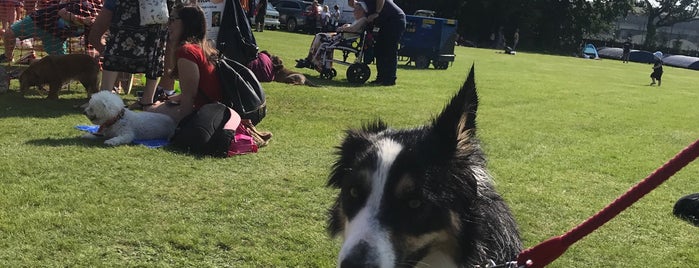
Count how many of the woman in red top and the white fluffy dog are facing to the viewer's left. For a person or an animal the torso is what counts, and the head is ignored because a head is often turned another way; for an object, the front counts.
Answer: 2

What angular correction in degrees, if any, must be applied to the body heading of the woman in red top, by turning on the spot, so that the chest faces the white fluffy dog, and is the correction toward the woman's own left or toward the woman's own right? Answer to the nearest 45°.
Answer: approximately 45° to the woman's own left

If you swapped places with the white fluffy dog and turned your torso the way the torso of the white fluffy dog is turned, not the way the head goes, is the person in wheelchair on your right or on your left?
on your right

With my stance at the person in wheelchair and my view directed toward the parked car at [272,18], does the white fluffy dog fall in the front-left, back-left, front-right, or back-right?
back-left

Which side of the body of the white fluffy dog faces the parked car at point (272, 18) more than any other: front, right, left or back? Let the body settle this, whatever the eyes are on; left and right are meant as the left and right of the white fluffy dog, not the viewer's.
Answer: right

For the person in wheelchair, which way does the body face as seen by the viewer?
to the viewer's left

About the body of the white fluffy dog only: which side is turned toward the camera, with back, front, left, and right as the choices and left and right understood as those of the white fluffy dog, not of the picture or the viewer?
left

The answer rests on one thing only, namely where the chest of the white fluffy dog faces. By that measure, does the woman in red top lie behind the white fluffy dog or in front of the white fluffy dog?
behind

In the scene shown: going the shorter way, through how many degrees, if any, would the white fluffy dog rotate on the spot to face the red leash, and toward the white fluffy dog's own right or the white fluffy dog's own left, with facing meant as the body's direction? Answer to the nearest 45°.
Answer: approximately 90° to the white fluffy dog's own left

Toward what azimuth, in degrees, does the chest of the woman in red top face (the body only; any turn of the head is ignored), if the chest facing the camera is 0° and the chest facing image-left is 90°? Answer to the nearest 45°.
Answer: approximately 90°

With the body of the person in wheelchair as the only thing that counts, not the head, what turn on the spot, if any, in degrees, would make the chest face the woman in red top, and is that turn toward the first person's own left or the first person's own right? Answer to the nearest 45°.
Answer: approximately 90° to the first person's own left
